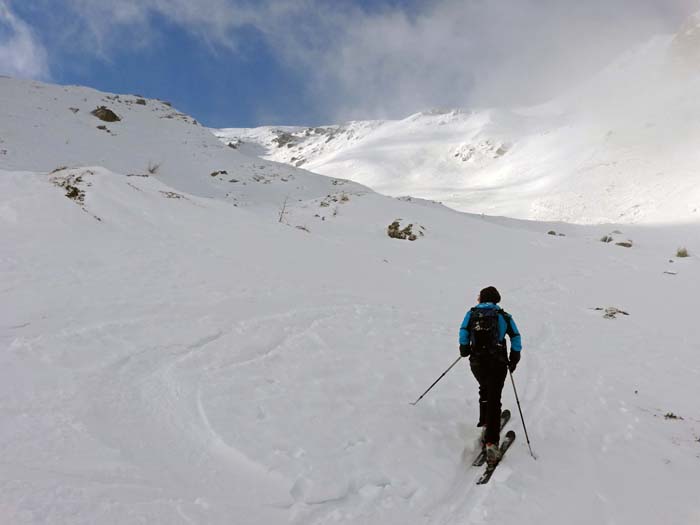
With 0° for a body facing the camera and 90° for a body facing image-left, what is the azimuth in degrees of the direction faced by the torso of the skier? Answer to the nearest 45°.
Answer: approximately 180°

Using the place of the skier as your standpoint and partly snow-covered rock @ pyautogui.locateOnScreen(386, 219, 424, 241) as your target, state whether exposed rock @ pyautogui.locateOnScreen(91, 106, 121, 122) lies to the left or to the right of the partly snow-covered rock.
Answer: left

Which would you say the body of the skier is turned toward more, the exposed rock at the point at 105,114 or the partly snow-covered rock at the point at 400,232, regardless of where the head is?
the partly snow-covered rock
